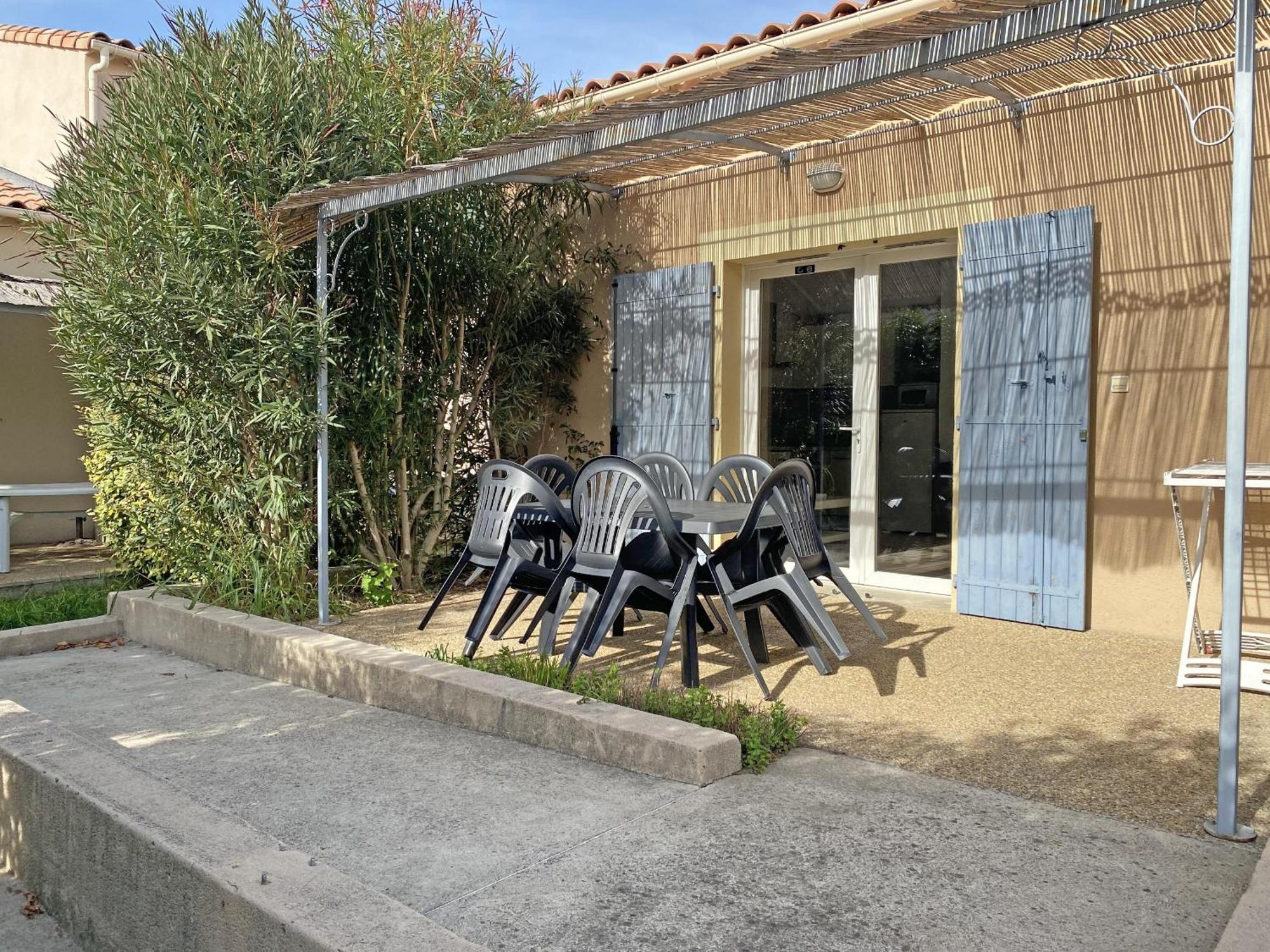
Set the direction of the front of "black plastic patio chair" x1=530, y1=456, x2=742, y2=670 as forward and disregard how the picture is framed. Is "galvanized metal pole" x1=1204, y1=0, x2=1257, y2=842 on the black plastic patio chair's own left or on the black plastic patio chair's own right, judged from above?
on the black plastic patio chair's own right

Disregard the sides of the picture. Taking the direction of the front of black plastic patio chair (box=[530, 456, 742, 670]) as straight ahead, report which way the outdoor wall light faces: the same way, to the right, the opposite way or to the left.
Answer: the opposite way

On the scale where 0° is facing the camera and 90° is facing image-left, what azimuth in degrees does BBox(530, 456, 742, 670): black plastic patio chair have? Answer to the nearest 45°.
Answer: approximately 225°

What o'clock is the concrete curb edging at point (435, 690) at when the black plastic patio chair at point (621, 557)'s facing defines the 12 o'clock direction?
The concrete curb edging is roughly at 7 o'clock from the black plastic patio chair.

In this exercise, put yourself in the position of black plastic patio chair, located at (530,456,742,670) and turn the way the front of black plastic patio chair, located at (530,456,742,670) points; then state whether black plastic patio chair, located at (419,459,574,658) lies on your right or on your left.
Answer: on your left

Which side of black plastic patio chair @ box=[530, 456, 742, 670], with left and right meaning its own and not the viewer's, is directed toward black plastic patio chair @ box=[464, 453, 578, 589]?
left

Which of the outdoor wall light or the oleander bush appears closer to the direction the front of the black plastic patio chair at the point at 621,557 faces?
the outdoor wall light

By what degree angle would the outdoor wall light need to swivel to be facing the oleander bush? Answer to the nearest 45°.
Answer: approximately 45° to its right

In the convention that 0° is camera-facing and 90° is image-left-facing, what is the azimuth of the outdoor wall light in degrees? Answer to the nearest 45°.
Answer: approximately 45°
